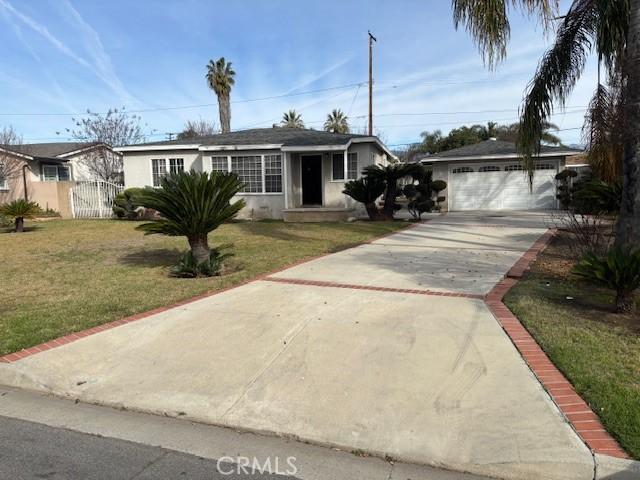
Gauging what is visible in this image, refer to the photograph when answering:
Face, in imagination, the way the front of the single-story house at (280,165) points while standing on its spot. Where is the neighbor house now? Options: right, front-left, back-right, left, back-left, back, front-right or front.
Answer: back-right

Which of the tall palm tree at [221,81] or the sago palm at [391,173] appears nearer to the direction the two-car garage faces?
the sago palm

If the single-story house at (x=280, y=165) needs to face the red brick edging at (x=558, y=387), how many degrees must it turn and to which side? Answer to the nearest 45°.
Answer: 0° — it already faces it

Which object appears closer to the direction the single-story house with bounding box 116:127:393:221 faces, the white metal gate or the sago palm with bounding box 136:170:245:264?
the sago palm

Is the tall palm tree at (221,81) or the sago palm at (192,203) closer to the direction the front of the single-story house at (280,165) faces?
the sago palm

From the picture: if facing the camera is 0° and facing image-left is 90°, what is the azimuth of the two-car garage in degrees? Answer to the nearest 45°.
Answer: approximately 0°

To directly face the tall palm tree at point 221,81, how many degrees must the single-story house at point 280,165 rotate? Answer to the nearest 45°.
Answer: approximately 180°

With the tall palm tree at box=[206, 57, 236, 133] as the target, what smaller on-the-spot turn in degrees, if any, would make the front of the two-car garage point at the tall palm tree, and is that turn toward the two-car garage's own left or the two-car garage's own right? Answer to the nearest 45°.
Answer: approximately 135° to the two-car garage's own right

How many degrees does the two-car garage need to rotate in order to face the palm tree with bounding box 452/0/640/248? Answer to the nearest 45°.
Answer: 0° — it already faces it

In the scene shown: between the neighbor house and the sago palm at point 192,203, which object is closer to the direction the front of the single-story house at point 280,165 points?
the sago palm

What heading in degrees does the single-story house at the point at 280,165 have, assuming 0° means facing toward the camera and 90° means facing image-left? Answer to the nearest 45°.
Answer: approximately 0°

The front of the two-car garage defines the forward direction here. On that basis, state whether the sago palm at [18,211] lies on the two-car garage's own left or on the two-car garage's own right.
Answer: on the two-car garage's own right

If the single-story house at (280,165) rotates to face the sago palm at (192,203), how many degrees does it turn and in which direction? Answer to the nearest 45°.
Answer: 0° — it already faces it

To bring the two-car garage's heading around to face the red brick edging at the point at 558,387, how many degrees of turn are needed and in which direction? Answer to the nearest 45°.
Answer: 0° — it already faces it
